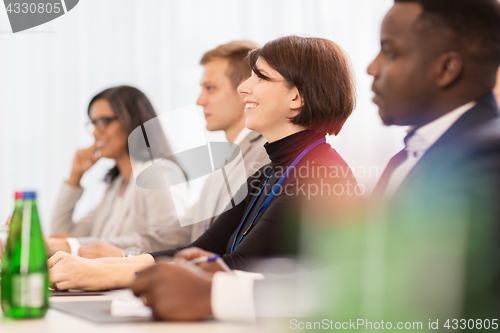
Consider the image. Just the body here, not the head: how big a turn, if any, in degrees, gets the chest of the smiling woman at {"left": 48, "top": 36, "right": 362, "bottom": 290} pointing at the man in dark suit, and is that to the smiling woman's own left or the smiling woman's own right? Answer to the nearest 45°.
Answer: approximately 90° to the smiling woman's own left

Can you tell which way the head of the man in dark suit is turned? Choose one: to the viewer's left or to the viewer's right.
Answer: to the viewer's left

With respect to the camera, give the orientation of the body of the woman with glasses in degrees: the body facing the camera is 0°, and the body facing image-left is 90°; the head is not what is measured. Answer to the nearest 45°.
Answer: approximately 45°

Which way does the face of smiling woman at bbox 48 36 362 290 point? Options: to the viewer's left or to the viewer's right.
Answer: to the viewer's left

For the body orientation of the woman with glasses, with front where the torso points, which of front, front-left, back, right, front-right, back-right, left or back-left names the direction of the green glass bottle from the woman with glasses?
front-left

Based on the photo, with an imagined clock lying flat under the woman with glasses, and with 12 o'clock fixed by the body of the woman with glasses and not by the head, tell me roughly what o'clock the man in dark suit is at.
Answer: The man in dark suit is roughly at 10 o'clock from the woman with glasses.

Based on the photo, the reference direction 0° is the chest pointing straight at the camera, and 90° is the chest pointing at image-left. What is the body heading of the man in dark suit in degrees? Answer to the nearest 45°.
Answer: approximately 90°

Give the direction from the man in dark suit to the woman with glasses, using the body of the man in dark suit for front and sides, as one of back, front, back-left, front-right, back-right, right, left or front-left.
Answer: front-right

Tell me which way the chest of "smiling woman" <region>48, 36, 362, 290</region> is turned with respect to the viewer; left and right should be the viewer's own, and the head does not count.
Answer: facing to the left of the viewer

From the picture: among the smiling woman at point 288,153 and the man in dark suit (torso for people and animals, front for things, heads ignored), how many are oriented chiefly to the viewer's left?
2
